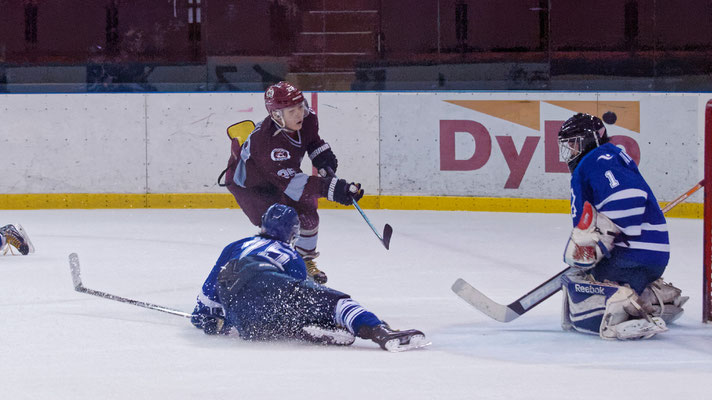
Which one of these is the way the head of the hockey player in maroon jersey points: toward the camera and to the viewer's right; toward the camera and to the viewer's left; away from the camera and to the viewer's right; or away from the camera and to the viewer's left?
toward the camera and to the viewer's right

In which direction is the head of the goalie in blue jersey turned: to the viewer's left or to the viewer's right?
to the viewer's left

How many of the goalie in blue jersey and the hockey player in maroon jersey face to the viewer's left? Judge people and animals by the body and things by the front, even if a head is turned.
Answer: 1

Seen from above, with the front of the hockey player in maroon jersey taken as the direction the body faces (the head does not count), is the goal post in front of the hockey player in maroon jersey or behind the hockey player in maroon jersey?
in front

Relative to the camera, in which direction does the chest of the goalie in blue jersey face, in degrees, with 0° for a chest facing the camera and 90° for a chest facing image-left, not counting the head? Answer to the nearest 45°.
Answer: approximately 90°

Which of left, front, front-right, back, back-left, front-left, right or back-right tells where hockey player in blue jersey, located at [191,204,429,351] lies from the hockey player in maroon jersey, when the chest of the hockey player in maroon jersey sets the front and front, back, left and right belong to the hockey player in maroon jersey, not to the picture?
front-right
